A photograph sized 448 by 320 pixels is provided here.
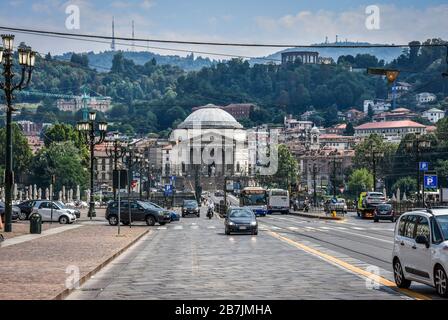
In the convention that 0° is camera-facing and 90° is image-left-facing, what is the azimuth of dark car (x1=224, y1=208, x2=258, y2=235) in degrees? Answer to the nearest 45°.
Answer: approximately 0°

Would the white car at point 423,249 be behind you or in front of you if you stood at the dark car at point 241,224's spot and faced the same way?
in front

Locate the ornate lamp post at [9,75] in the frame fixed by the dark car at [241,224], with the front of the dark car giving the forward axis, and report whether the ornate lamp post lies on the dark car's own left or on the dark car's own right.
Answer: on the dark car's own right

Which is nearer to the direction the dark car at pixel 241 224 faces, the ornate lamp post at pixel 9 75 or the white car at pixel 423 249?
the white car
